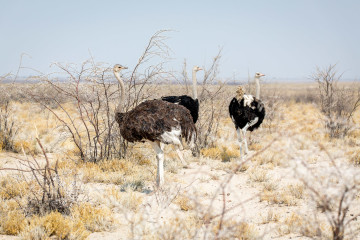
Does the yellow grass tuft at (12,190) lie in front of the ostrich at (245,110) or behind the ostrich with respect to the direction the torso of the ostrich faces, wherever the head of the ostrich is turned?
behind

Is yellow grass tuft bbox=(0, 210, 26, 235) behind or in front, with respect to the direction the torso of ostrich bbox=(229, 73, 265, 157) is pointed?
behind

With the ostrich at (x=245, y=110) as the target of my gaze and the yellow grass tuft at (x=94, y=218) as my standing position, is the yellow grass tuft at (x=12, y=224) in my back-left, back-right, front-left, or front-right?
back-left
